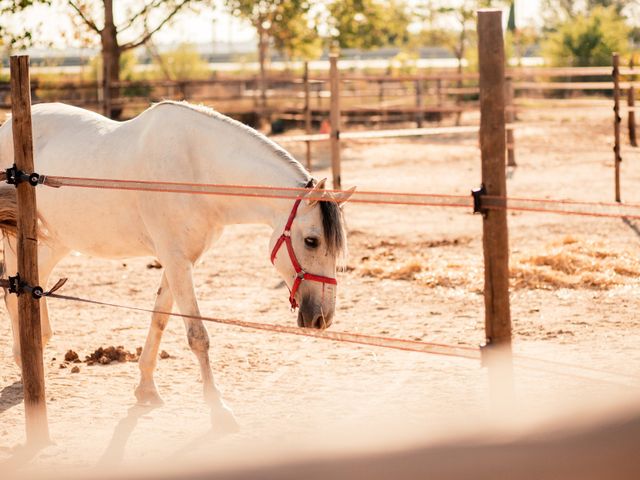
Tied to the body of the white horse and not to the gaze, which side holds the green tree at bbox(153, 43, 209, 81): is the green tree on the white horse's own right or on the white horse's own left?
on the white horse's own left

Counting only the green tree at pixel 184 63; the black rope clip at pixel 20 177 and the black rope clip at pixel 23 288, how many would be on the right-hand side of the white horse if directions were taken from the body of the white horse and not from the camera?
2

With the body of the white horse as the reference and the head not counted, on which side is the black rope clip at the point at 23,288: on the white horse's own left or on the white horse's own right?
on the white horse's own right

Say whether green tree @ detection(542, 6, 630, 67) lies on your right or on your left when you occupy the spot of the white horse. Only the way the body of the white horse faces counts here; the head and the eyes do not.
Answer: on your left

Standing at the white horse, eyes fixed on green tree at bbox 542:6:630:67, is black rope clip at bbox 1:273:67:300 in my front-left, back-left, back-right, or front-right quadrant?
back-left

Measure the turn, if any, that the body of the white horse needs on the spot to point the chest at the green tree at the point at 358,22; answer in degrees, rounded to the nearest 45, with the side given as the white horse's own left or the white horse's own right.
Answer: approximately 135° to the white horse's own left

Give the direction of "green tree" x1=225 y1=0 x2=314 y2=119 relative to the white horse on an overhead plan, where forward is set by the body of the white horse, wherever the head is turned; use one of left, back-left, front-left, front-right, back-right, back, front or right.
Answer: back-left

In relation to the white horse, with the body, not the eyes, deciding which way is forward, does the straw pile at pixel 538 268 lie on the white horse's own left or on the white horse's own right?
on the white horse's own left

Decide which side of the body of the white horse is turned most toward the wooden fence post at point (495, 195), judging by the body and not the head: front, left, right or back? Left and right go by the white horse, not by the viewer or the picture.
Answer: front

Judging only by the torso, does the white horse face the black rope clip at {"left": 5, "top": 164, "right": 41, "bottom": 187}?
no

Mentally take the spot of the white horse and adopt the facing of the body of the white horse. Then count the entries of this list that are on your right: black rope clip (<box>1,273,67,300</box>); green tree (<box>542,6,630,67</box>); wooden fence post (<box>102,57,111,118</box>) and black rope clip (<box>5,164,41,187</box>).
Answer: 2

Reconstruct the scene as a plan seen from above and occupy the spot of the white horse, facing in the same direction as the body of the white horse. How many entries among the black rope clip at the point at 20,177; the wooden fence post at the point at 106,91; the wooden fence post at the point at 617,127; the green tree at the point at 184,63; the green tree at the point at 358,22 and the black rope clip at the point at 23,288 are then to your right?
2

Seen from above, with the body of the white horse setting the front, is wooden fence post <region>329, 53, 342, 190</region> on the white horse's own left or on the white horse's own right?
on the white horse's own left

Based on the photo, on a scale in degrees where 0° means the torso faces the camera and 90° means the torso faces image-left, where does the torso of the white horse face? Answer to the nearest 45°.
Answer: approximately 315°

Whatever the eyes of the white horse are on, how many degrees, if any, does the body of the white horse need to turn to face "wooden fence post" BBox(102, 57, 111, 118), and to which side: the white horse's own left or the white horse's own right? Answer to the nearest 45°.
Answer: approximately 135° to the white horse's own left

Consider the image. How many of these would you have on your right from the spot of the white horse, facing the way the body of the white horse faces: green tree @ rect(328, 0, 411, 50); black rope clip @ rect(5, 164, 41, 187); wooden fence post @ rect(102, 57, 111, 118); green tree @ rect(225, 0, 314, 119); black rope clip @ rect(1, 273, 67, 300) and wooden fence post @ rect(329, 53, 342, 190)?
2

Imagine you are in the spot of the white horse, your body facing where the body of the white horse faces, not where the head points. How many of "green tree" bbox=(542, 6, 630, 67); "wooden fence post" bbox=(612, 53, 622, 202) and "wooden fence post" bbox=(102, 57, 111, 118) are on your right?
0
